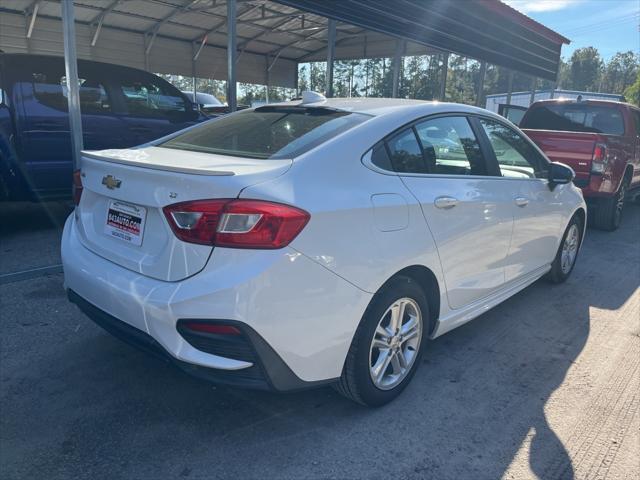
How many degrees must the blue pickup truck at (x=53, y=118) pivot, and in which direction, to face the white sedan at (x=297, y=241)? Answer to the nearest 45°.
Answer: approximately 90° to its right

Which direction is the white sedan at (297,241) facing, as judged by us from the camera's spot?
facing away from the viewer and to the right of the viewer

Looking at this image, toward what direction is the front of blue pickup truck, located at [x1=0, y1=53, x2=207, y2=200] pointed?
to the viewer's right

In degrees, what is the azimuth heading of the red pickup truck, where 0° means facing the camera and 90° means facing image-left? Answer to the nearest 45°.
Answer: approximately 225°

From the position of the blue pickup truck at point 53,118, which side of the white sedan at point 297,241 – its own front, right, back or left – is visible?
left

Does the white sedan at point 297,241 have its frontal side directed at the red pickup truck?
yes

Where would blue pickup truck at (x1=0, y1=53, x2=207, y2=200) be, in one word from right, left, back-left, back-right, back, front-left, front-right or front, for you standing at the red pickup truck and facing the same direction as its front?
back

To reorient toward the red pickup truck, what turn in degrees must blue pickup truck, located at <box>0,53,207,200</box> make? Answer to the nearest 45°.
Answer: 0° — it already faces it
